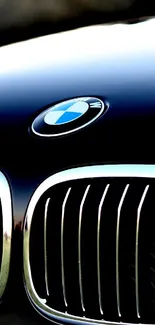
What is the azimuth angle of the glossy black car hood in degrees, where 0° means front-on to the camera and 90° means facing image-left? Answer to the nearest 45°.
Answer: approximately 45°
